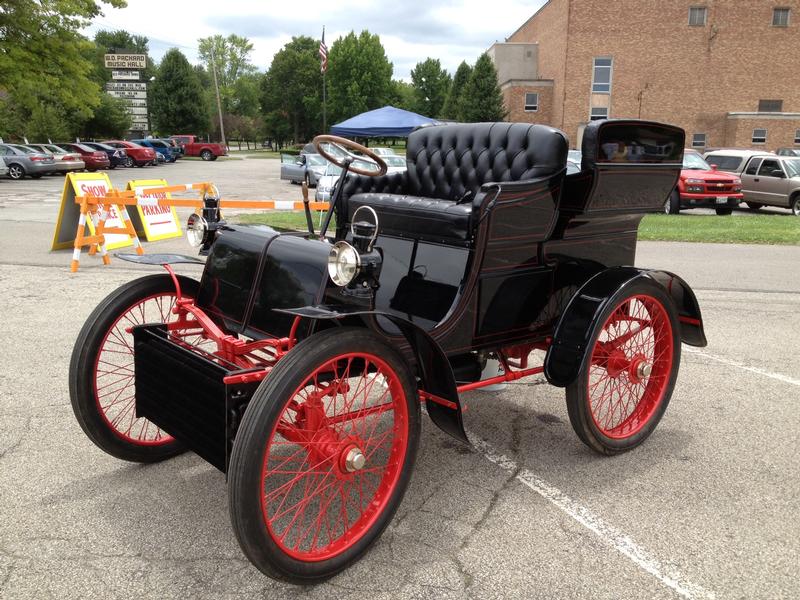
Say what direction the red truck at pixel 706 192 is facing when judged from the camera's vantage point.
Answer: facing the viewer and to the right of the viewer

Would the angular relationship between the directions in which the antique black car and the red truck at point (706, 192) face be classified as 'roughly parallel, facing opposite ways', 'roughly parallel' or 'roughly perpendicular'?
roughly perpendicular

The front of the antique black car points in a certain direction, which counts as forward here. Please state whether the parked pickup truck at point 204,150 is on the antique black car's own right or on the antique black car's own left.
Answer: on the antique black car's own right

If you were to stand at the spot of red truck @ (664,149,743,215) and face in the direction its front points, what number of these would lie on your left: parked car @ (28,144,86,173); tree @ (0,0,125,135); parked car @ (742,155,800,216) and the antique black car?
1

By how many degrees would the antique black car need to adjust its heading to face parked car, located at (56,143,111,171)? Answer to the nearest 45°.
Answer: approximately 90° to its right

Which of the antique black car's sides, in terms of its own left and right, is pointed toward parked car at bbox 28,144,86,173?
right

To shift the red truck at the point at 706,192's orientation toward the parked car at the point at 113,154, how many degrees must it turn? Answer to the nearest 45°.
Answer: approximately 135° to its right

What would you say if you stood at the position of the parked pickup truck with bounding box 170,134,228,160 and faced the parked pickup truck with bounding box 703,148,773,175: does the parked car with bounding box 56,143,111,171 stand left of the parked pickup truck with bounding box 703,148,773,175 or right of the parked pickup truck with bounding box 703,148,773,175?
right

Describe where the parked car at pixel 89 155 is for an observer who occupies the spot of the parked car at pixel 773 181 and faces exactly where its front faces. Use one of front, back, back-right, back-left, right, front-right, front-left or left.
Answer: back-right

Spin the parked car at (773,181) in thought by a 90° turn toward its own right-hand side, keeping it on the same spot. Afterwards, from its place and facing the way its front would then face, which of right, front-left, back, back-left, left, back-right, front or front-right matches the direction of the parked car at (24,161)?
front-right

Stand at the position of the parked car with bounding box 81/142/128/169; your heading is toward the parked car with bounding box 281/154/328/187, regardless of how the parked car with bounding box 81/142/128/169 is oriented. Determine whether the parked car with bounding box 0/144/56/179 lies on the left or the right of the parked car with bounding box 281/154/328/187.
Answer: right
